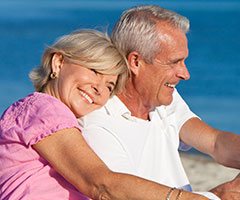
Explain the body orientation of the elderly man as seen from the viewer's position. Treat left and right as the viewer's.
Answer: facing the viewer and to the right of the viewer

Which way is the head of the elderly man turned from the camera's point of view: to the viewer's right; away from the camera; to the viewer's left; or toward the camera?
to the viewer's right

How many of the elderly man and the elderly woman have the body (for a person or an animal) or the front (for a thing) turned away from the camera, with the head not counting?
0

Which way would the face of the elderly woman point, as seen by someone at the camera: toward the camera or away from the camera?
toward the camera

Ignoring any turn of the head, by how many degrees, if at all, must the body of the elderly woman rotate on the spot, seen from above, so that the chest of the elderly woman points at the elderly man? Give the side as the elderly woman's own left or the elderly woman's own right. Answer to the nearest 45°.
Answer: approximately 45° to the elderly woman's own left

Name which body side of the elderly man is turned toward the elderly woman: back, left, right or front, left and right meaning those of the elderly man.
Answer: back
